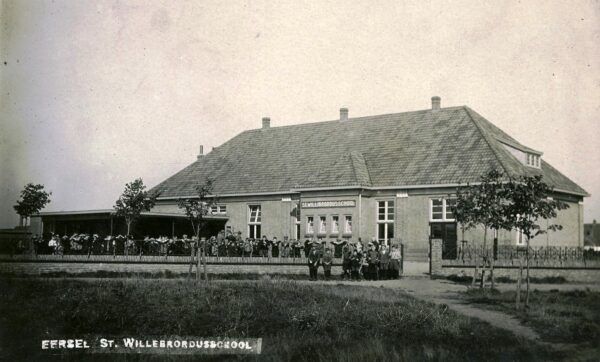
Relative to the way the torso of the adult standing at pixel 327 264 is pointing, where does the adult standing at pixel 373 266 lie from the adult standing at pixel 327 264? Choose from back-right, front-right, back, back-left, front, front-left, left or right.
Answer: left

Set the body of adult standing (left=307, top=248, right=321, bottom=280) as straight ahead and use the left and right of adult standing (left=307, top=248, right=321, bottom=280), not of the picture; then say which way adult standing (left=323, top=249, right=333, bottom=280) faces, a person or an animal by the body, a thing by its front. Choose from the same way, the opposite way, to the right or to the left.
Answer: the same way

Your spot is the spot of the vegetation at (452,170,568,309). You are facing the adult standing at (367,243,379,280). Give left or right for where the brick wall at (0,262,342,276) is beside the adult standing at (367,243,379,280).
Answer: left

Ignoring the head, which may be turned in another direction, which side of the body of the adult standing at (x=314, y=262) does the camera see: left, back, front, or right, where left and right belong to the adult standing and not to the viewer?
front

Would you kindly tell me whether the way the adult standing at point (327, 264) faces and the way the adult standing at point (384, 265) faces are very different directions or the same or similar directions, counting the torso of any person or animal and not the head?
same or similar directions

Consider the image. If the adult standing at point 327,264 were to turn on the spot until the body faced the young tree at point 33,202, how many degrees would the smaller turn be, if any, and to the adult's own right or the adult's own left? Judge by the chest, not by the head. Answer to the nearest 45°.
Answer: approximately 90° to the adult's own right

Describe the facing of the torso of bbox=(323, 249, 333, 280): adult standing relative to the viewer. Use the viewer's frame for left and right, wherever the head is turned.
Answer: facing the viewer

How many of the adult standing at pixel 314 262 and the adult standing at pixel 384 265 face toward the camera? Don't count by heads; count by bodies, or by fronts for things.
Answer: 2

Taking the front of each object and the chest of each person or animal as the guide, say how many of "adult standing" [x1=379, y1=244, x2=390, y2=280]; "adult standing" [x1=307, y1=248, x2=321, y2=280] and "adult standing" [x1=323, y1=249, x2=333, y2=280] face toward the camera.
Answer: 3

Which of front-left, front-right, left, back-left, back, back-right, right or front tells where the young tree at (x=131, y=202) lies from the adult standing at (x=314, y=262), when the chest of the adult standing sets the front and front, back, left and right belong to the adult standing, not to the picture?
back-right

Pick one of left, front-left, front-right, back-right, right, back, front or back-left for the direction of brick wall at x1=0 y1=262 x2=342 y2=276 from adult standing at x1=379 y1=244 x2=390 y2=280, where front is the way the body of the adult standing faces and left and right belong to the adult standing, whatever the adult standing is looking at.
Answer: right

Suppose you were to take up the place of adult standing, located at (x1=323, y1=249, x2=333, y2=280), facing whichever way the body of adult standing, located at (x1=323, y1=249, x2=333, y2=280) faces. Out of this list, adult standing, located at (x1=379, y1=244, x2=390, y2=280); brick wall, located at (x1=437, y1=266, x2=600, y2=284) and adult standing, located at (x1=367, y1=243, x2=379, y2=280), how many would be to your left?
3
